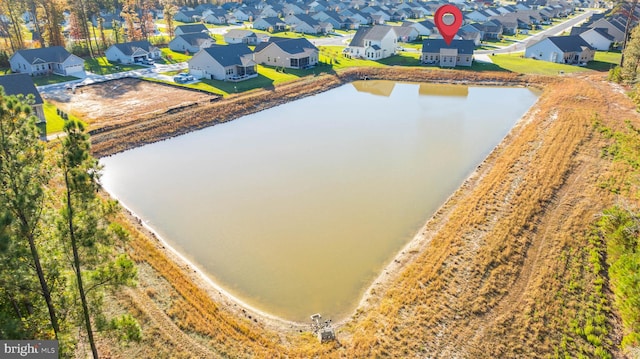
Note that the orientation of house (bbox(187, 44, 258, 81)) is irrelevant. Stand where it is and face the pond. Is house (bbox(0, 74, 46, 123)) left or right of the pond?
right

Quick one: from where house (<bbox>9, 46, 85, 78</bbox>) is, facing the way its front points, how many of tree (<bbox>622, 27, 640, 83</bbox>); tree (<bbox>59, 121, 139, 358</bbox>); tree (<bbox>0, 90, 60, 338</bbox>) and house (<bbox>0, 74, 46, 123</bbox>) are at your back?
0

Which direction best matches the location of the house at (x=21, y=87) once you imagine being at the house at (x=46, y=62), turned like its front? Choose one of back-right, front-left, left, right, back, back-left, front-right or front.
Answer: front-right

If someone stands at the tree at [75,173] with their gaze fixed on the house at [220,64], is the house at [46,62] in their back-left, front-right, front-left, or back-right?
front-left

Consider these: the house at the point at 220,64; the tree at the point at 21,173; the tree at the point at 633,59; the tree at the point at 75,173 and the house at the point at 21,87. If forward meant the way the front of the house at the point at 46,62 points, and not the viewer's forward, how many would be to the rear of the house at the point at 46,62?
0

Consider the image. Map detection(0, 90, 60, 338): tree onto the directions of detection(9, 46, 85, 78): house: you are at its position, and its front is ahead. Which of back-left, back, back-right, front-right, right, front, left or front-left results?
front-right

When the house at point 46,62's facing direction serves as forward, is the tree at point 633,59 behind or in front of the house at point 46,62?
in front

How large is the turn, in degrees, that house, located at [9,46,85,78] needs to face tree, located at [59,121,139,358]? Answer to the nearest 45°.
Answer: approximately 45° to its right

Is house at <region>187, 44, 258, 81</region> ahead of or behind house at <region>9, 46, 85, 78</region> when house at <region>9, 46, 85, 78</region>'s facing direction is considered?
ahead
